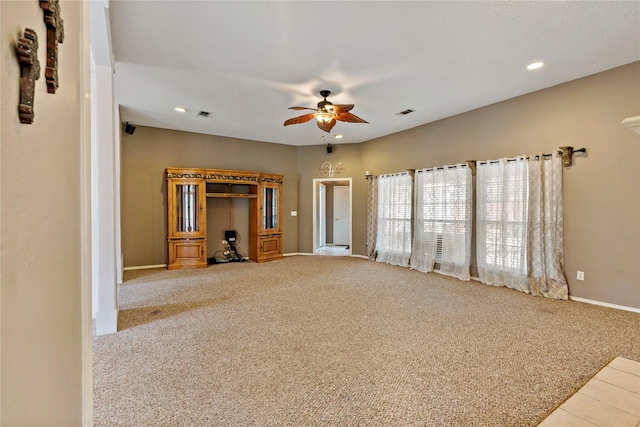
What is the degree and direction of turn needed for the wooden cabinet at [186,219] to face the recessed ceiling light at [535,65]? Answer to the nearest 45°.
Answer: approximately 45° to its left

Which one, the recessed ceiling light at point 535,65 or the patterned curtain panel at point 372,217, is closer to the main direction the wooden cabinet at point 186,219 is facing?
the recessed ceiling light

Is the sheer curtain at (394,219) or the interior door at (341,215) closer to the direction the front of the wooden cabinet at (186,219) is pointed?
the sheer curtain

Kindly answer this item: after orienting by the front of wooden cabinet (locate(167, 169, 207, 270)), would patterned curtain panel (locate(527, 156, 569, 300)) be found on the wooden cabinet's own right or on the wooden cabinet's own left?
on the wooden cabinet's own left

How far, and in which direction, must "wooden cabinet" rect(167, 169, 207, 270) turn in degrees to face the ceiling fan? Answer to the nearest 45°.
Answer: approximately 45° to its left

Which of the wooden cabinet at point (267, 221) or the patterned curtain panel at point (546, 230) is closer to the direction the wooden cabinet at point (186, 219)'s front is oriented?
the patterned curtain panel

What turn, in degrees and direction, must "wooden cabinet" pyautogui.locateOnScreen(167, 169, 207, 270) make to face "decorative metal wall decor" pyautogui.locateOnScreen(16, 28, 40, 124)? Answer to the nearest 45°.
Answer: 0° — it already faces it

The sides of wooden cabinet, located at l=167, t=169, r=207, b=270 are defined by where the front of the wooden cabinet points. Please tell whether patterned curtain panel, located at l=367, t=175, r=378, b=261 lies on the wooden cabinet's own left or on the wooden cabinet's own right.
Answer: on the wooden cabinet's own left

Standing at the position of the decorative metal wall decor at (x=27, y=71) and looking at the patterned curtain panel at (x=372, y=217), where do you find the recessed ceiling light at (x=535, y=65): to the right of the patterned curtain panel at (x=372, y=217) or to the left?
right

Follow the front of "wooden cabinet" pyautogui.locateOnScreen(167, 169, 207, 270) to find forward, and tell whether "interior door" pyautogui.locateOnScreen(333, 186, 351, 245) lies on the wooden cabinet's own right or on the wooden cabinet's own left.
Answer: on the wooden cabinet's own left

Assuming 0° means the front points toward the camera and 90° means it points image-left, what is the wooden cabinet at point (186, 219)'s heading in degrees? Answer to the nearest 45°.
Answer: approximately 0°
